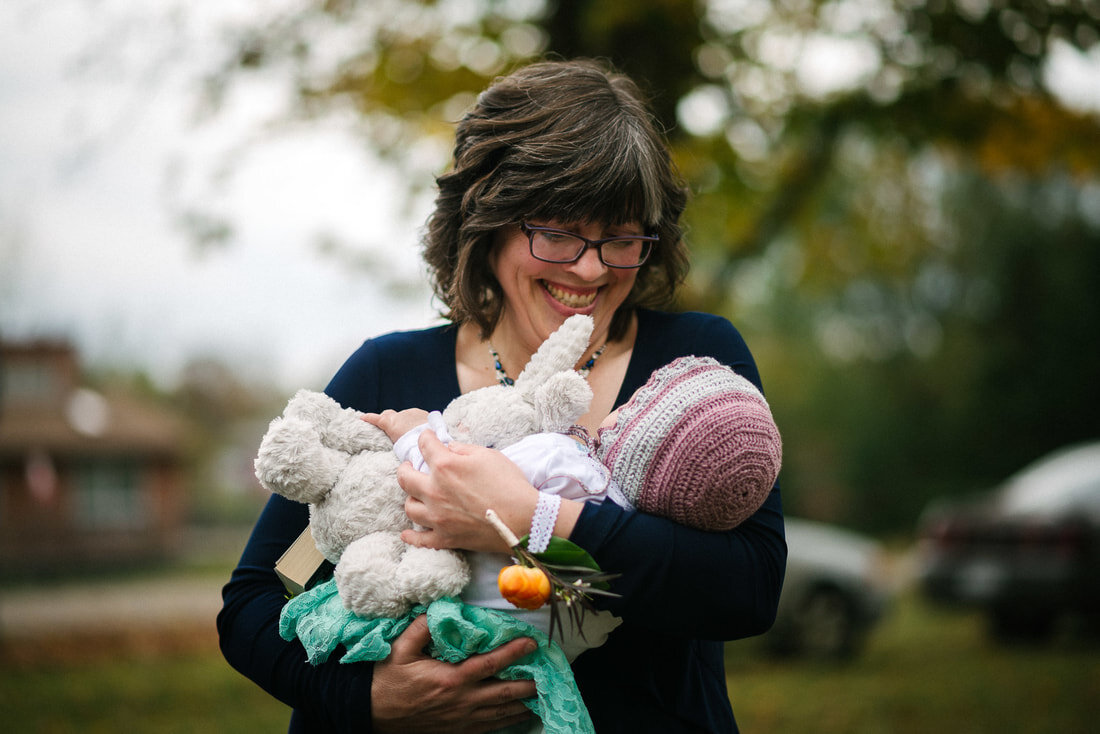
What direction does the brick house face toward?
toward the camera

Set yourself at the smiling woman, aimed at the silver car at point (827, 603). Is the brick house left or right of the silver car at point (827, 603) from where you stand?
left

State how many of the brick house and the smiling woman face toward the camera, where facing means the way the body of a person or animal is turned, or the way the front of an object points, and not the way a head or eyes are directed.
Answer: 2

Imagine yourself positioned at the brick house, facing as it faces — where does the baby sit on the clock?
The baby is roughly at 12 o'clock from the brick house.

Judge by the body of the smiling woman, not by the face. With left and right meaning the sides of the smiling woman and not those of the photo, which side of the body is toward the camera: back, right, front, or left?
front
